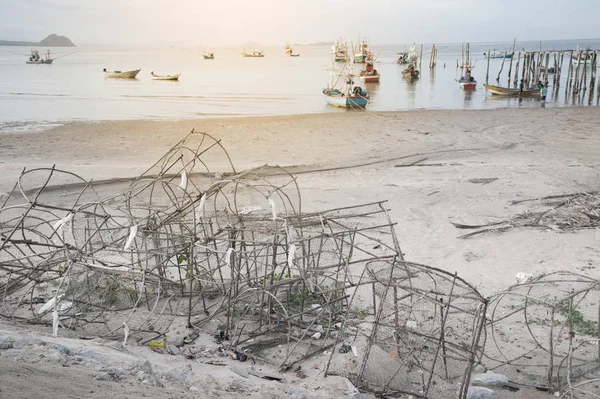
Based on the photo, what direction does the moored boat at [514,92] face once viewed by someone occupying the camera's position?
facing to the left of the viewer

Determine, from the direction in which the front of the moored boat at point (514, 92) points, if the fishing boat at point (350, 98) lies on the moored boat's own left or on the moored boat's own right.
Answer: on the moored boat's own left

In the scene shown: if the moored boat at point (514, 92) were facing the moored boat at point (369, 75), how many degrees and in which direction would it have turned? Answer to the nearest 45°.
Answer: approximately 45° to its right
